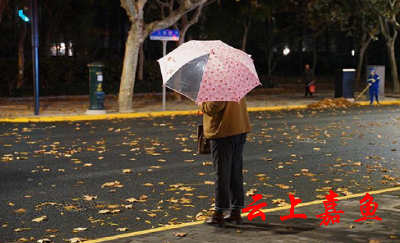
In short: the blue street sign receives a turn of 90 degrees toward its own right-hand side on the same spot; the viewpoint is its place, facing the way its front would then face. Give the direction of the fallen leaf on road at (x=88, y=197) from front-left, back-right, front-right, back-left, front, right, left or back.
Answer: left

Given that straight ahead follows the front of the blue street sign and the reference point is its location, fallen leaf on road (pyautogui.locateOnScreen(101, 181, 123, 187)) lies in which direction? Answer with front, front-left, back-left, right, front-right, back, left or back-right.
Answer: front

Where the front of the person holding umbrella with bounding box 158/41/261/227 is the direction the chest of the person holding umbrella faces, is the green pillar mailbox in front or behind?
in front

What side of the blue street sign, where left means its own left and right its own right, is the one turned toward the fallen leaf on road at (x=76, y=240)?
front

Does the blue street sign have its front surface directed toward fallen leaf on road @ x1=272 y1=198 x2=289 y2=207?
yes

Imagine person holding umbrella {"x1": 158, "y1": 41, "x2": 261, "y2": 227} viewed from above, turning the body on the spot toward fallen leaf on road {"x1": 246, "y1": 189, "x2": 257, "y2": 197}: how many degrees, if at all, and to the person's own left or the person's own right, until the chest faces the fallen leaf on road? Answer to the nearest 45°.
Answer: approximately 45° to the person's own right

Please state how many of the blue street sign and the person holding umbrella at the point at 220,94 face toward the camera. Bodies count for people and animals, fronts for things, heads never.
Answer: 1

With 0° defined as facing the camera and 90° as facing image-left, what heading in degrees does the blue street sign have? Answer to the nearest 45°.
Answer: approximately 0°

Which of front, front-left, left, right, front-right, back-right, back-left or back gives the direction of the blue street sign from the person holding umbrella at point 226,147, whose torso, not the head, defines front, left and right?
front-right

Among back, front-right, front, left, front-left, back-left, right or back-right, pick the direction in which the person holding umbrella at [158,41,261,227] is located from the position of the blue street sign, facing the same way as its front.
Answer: front

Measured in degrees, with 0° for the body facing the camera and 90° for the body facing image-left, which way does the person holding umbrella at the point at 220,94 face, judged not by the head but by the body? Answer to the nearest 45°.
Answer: approximately 135°

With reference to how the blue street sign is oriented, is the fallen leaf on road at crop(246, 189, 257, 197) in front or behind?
in front
